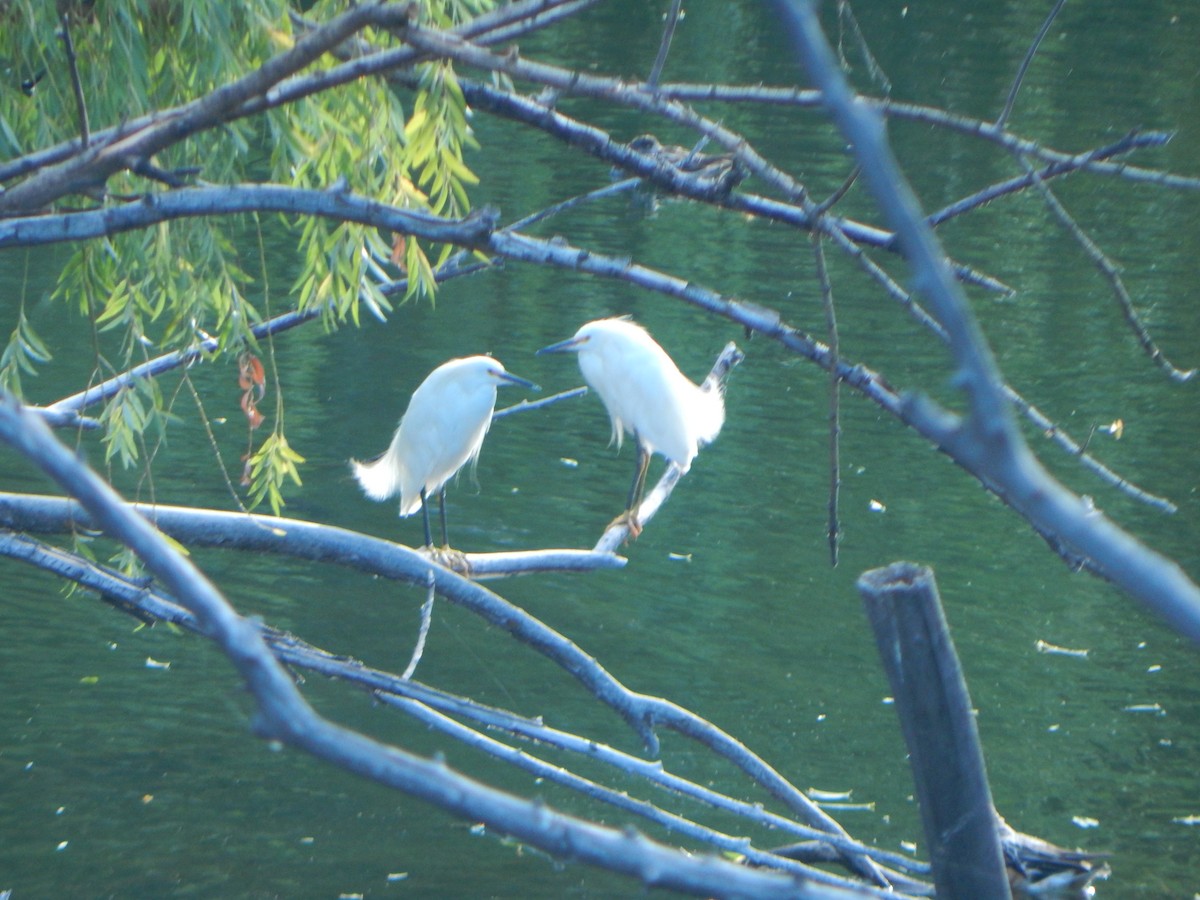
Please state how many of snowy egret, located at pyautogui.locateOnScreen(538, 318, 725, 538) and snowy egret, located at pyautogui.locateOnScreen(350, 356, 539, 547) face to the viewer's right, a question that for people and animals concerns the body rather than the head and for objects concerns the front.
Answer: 1

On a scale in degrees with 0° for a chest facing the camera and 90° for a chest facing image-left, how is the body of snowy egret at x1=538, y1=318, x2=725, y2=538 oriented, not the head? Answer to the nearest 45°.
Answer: approximately 90°

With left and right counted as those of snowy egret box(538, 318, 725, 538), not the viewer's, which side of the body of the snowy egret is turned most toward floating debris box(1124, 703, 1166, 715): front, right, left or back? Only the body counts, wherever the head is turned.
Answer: back

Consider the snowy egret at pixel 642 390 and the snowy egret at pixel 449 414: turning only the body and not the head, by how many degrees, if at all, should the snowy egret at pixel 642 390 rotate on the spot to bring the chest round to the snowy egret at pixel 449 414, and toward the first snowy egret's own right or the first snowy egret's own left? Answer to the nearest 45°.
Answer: approximately 45° to the first snowy egret's own left

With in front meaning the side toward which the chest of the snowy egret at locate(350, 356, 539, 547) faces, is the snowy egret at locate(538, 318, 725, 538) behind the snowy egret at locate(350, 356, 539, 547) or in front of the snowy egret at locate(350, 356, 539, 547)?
in front

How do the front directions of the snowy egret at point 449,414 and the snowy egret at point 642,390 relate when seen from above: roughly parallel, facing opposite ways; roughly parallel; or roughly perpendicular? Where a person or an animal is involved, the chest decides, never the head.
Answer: roughly parallel, facing opposite ways

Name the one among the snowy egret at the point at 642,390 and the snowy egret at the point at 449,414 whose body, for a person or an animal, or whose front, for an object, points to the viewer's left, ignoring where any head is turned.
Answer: the snowy egret at the point at 642,390

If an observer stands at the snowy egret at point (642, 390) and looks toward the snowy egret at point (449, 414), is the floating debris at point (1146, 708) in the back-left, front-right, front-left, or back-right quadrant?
back-left

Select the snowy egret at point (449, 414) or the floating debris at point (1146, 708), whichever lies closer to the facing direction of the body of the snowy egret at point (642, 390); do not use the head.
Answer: the snowy egret

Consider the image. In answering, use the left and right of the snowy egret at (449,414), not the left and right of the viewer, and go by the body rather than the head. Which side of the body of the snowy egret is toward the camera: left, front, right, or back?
right

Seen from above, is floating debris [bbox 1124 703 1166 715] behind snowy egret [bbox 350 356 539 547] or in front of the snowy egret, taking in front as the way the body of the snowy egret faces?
in front
